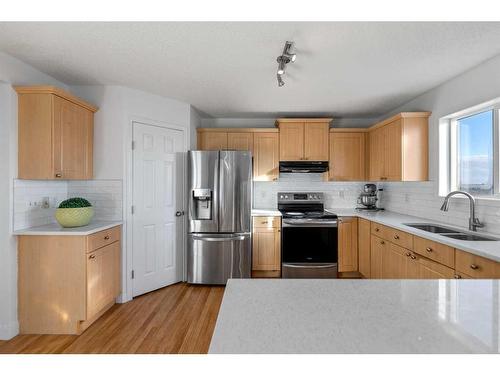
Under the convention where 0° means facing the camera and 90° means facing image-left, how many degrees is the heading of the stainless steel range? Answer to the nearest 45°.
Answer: approximately 0°

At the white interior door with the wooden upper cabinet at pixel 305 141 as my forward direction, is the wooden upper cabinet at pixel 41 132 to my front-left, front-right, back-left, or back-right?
back-right

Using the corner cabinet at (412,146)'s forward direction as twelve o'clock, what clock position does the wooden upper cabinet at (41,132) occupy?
The wooden upper cabinet is roughly at 12 o'clock from the corner cabinet.

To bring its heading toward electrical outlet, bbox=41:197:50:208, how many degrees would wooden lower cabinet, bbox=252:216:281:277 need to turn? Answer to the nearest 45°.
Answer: approximately 45° to its right

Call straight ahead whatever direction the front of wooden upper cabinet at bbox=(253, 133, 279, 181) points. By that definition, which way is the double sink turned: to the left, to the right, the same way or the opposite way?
to the right

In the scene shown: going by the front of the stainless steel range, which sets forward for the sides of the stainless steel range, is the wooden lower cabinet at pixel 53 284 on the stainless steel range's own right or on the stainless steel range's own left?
on the stainless steel range's own right

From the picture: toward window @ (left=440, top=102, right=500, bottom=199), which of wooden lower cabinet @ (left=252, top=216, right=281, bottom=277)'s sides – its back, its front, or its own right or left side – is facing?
left

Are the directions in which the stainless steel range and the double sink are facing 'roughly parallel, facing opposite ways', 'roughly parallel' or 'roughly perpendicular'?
roughly perpendicular

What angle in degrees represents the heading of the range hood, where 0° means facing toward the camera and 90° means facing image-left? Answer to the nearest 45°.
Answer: approximately 0°

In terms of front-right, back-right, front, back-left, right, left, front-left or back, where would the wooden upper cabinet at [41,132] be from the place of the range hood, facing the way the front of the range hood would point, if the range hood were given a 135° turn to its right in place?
left

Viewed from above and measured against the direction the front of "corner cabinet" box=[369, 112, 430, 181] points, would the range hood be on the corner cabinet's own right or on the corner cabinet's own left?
on the corner cabinet's own right

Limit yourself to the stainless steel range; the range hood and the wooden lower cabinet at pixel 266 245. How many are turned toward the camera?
3
